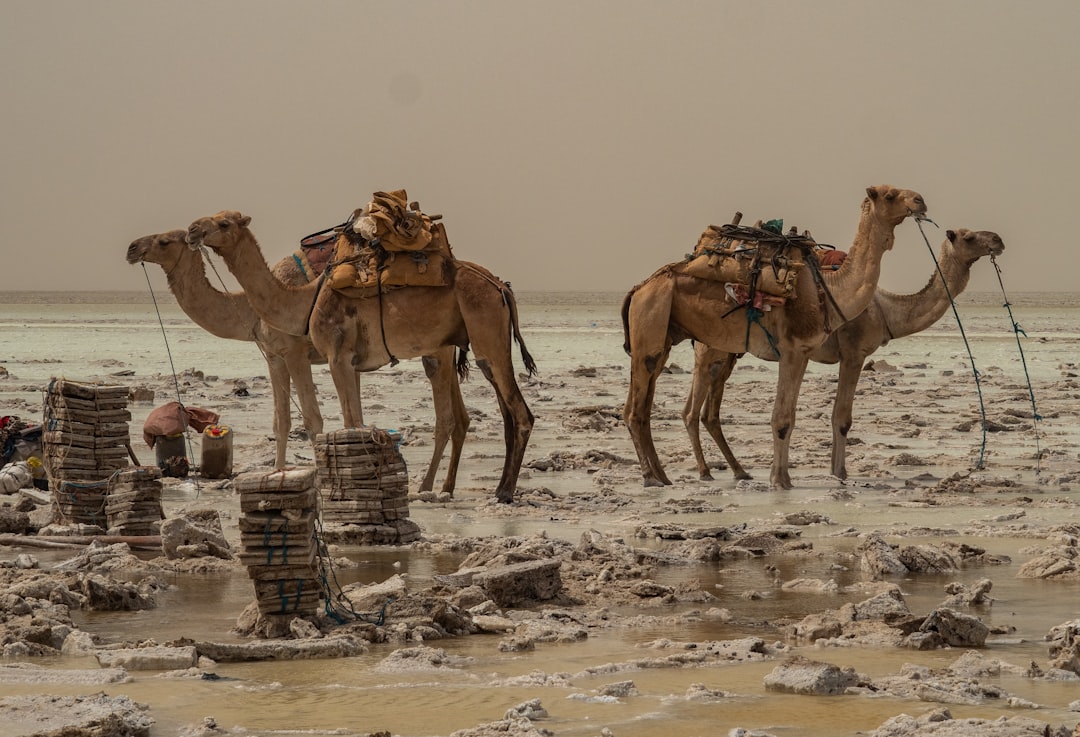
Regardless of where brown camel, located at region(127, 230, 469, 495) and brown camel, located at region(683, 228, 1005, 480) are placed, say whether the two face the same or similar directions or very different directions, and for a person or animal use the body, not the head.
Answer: very different directions

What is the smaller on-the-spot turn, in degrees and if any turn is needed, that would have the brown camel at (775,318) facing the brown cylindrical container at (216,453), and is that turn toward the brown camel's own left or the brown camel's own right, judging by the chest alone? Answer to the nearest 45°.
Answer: approximately 180°

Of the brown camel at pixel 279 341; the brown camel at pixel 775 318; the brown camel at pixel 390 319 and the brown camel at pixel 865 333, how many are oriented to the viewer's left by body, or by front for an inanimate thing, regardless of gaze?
2

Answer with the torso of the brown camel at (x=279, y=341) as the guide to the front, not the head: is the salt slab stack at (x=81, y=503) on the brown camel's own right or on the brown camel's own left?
on the brown camel's own left

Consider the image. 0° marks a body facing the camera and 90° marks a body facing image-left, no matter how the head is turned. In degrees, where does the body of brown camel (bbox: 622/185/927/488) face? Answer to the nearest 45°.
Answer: approximately 270°

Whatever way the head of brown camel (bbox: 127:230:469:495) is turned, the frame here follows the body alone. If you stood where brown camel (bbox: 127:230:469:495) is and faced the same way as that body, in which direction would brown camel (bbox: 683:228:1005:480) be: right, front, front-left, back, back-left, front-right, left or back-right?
back

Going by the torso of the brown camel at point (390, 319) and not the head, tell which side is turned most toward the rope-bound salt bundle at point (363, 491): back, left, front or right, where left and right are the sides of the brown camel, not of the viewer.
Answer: left

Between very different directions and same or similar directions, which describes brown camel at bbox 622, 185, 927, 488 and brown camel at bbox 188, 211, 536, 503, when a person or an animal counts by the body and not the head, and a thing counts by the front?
very different directions

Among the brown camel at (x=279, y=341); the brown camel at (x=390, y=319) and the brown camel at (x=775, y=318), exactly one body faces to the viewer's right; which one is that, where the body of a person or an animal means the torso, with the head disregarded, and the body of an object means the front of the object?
the brown camel at (x=775, y=318)

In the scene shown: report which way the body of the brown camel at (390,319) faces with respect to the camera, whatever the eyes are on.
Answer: to the viewer's left

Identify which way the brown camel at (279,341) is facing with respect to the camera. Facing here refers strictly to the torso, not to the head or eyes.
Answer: to the viewer's left

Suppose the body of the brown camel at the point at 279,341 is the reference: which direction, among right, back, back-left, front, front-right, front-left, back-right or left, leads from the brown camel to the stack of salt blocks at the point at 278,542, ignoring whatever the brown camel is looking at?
left

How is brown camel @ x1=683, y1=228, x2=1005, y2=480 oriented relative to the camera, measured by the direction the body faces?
to the viewer's right

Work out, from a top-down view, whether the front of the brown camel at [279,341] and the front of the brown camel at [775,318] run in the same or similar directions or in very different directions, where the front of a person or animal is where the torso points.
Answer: very different directions

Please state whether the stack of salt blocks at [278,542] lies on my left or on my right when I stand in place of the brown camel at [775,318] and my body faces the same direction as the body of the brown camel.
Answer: on my right

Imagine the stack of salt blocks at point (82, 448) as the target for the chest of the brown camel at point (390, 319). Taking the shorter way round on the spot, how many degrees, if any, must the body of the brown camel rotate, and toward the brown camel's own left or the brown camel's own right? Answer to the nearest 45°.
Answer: approximately 45° to the brown camel's own left

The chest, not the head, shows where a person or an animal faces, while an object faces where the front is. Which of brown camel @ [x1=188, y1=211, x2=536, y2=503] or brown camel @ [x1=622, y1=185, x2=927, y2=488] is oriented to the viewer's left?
brown camel @ [x1=188, y1=211, x2=536, y2=503]

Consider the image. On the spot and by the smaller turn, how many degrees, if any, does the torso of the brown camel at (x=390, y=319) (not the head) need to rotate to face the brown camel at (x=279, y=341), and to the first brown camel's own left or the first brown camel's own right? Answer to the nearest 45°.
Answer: approximately 45° to the first brown camel's own right

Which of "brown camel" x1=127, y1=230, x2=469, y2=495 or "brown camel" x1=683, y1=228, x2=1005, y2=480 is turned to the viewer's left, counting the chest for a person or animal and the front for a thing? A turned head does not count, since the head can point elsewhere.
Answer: "brown camel" x1=127, y1=230, x2=469, y2=495
